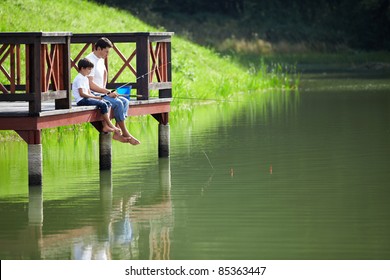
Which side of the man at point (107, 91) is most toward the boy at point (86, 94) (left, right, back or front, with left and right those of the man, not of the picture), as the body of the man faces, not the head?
right

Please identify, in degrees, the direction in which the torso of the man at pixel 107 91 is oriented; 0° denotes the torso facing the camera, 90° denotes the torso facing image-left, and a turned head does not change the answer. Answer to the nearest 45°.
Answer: approximately 315°
